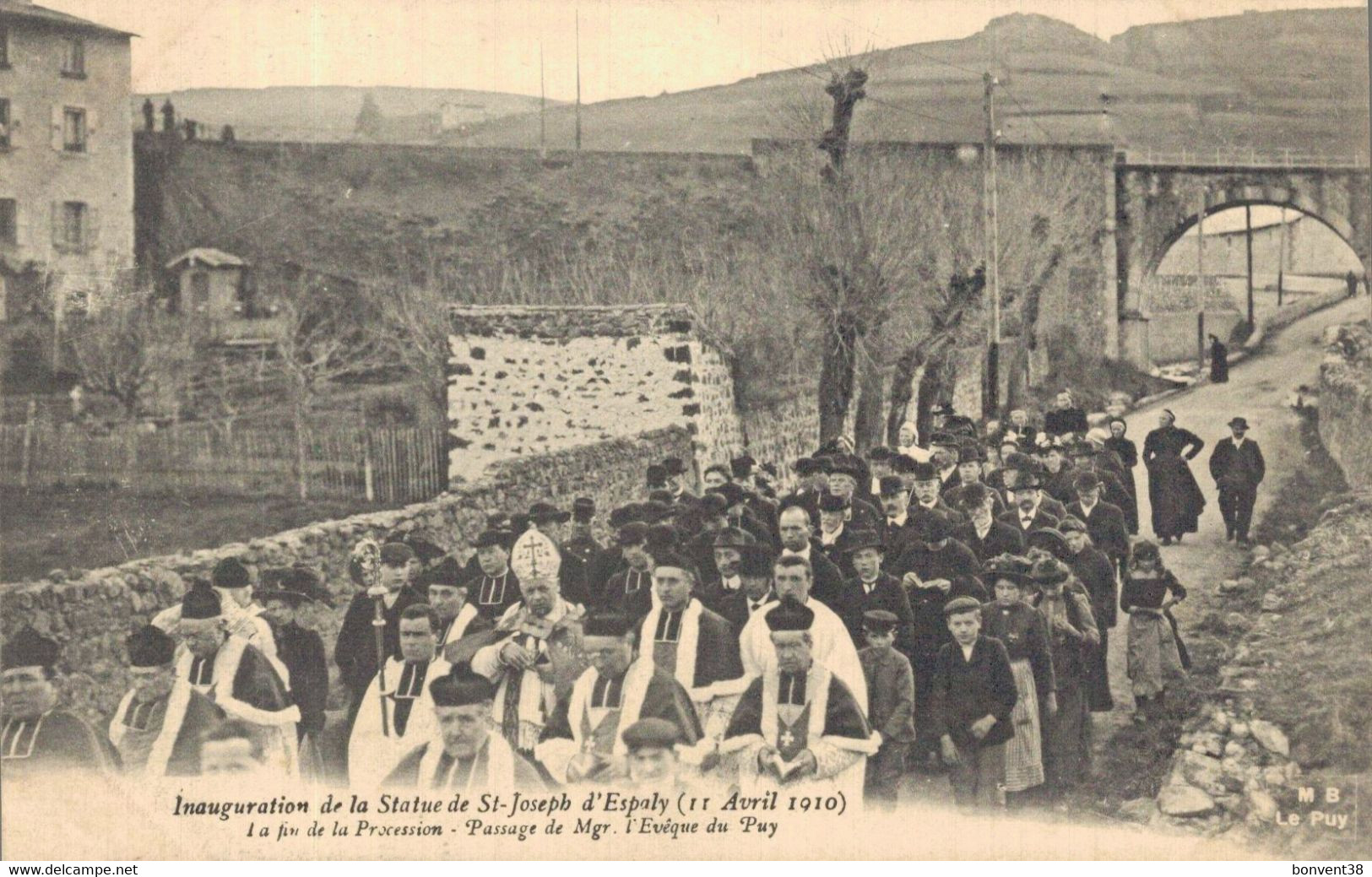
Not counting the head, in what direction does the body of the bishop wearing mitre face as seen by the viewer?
toward the camera

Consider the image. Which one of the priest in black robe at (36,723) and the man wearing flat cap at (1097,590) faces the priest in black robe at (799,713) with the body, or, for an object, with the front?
the man wearing flat cap

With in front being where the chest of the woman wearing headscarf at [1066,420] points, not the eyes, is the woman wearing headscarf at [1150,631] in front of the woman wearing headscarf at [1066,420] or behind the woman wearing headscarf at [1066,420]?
in front

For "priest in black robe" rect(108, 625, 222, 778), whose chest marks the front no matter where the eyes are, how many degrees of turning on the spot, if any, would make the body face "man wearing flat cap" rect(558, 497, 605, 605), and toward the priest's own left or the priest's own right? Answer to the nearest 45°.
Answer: approximately 135° to the priest's own left

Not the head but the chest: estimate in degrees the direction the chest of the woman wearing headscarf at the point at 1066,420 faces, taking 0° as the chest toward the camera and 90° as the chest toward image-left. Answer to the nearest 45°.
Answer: approximately 0°

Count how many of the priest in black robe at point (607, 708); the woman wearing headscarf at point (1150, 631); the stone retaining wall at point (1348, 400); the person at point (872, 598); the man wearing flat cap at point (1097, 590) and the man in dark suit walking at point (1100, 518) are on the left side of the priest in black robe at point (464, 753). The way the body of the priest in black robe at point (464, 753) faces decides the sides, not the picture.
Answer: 6

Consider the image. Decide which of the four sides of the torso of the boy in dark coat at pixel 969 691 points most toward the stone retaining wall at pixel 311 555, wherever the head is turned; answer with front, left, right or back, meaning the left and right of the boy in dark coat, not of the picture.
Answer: right

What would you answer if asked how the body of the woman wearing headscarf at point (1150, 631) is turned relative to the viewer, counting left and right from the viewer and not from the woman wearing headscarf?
facing the viewer

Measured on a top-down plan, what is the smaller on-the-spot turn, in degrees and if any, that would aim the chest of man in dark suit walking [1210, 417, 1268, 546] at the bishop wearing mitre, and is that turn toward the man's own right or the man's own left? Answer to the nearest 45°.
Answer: approximately 45° to the man's own right

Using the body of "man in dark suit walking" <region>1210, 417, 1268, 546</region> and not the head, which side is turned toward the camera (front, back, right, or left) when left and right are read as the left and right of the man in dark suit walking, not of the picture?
front
